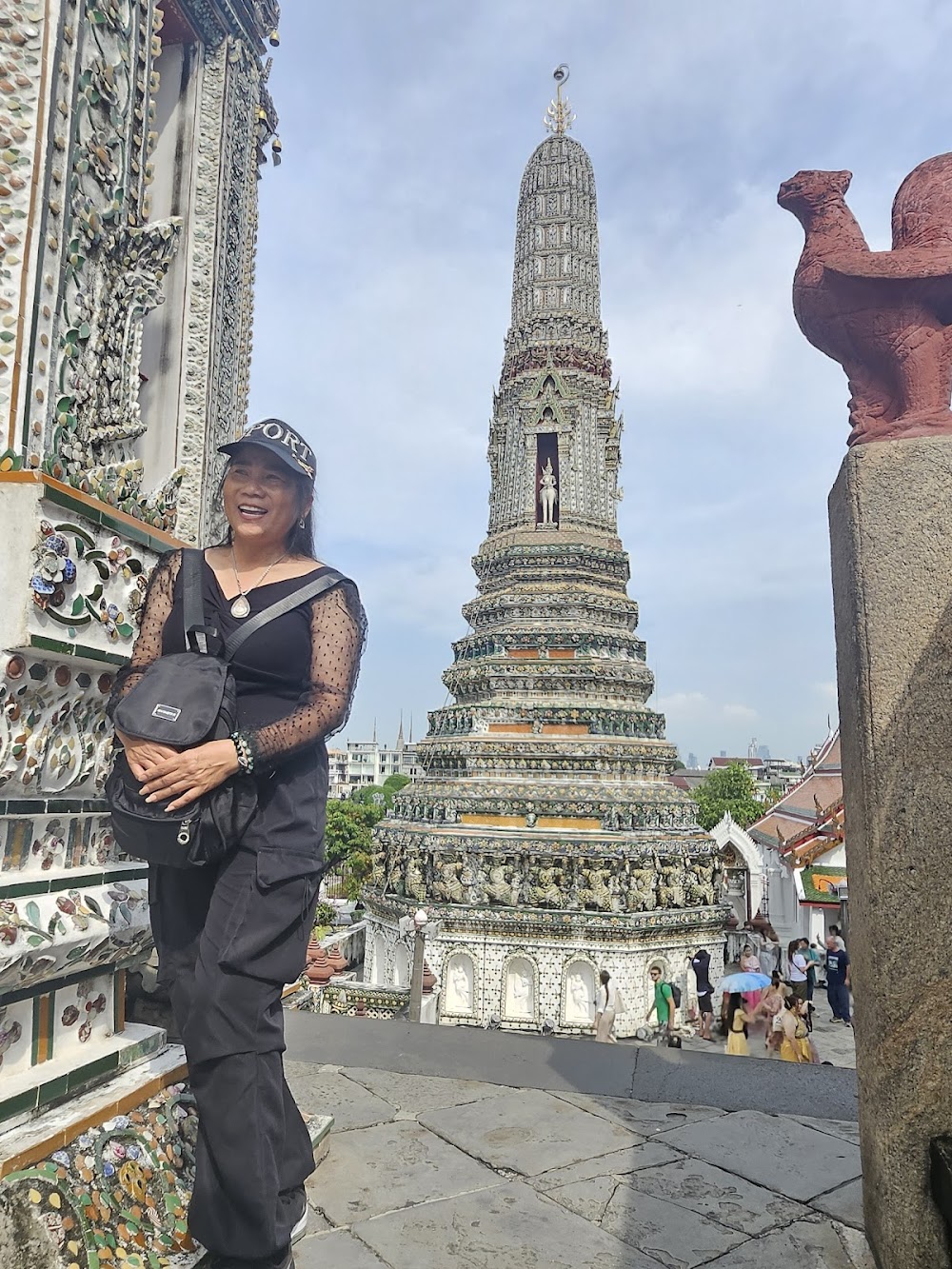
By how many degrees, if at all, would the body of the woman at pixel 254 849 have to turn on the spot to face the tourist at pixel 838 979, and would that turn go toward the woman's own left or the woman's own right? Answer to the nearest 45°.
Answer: approximately 180°

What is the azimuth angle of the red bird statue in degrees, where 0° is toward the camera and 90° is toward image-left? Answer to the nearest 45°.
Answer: approximately 90°

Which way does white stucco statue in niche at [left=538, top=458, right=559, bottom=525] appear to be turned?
toward the camera

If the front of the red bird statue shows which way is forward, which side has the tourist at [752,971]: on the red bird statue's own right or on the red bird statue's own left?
on the red bird statue's own right

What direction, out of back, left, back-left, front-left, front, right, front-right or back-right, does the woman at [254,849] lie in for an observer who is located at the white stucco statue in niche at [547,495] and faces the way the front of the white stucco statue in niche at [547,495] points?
front

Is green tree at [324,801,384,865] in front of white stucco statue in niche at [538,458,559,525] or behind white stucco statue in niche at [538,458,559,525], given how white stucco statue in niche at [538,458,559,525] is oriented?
behind

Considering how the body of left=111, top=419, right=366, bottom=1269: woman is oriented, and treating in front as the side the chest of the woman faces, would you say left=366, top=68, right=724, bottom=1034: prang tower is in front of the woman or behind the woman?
behind

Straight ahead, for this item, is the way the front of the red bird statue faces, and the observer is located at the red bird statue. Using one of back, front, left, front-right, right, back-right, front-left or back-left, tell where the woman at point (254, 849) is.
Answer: front-left

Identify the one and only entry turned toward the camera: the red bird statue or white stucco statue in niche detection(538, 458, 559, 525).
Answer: the white stucco statue in niche

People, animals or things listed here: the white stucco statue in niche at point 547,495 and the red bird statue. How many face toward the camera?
1

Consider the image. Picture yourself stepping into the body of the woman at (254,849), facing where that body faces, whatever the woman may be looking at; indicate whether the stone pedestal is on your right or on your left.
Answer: on your left

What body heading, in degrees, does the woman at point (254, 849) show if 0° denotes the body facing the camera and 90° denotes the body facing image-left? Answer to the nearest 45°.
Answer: approximately 45°
